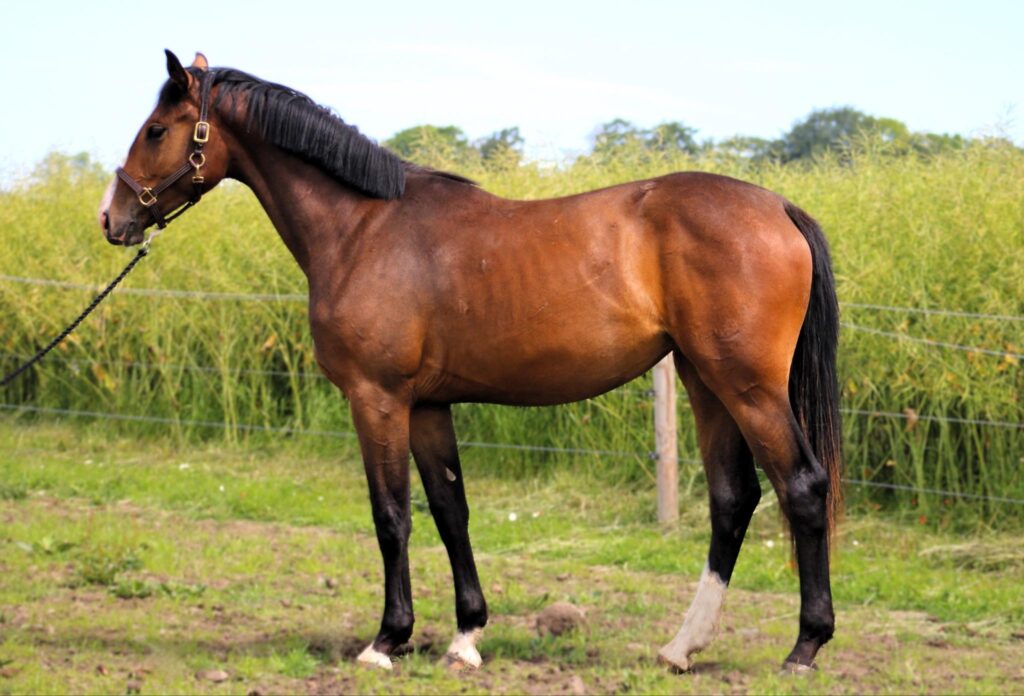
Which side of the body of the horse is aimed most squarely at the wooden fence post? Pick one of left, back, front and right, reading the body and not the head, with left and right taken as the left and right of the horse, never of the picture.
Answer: right

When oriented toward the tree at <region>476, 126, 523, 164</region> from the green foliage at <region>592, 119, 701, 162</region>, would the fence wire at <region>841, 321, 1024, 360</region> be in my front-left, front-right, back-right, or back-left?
back-left

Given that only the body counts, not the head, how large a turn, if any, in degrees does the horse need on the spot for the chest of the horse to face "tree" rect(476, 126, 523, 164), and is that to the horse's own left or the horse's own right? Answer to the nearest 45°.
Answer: approximately 90° to the horse's own right

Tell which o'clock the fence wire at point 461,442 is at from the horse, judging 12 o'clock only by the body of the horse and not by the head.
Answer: The fence wire is roughly at 3 o'clock from the horse.

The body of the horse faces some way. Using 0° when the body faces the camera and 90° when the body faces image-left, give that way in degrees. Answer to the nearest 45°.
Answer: approximately 90°
